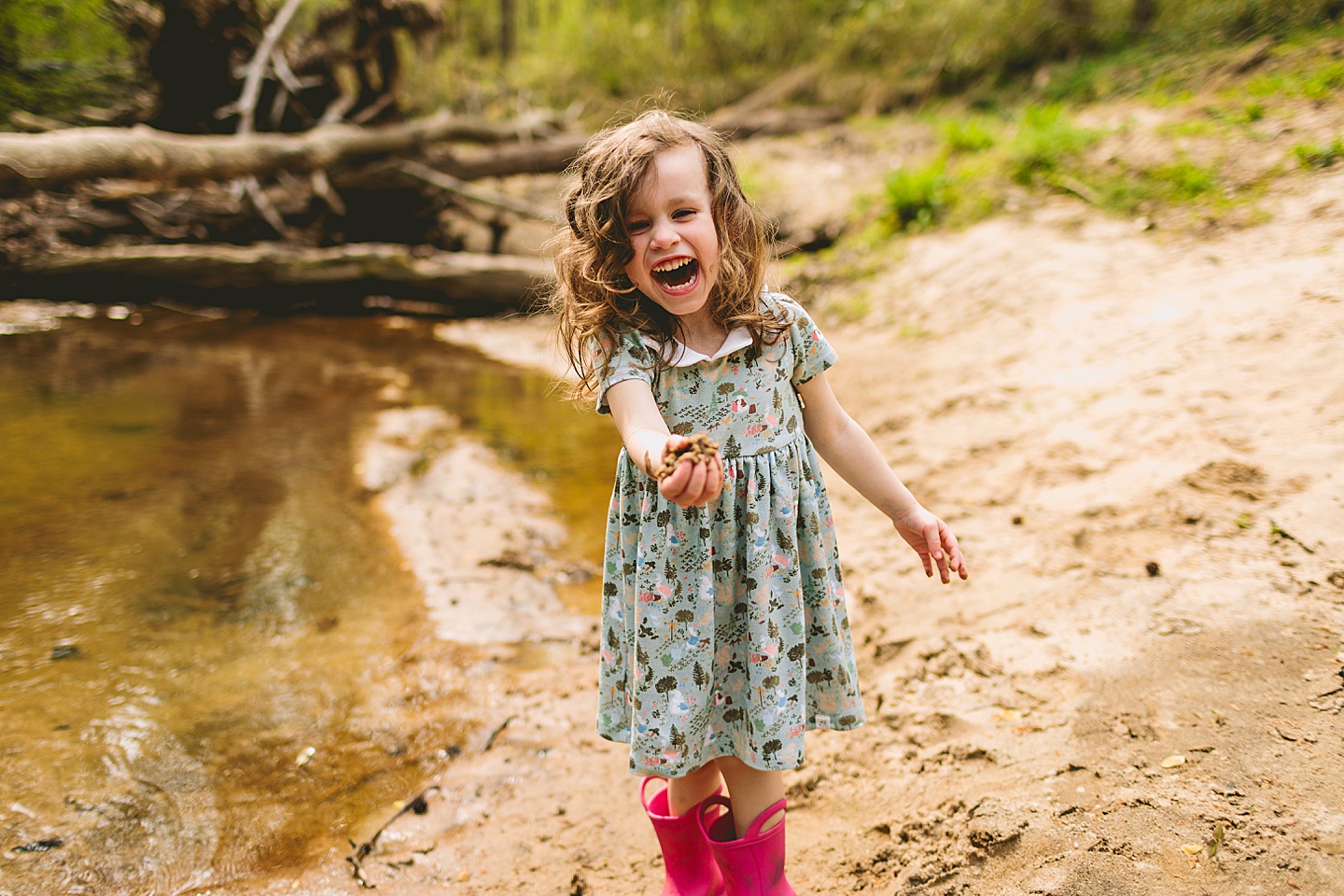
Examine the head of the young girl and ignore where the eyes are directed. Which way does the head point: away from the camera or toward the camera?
toward the camera

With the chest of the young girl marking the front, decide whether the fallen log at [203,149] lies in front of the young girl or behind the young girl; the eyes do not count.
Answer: behind

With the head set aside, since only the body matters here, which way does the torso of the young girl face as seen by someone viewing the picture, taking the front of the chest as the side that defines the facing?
toward the camera

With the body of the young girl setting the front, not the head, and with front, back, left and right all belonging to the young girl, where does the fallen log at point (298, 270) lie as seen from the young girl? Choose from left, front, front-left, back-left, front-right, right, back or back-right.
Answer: back-right
